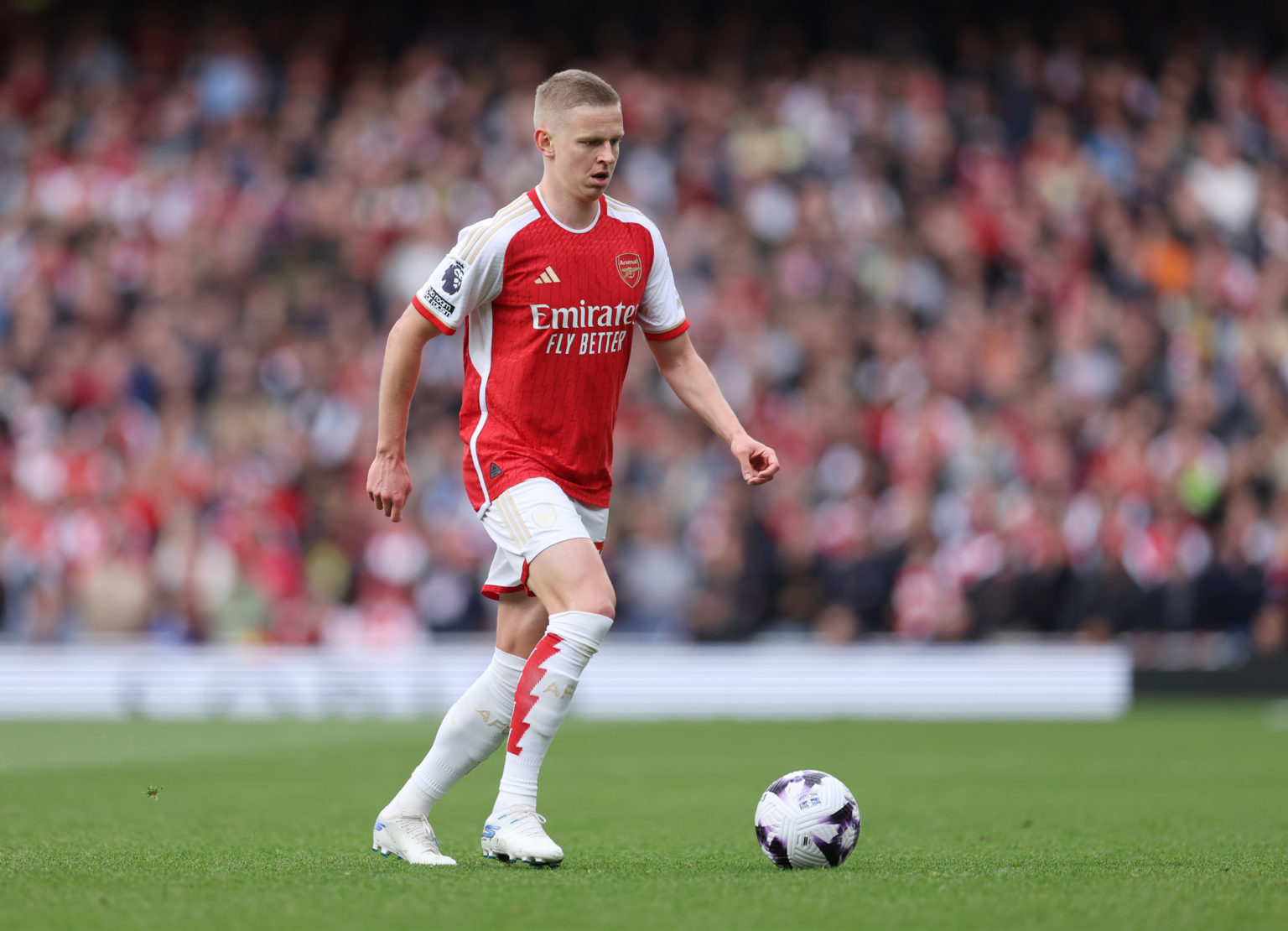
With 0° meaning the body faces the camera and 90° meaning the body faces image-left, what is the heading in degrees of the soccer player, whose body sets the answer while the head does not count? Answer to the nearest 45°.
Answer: approximately 315°

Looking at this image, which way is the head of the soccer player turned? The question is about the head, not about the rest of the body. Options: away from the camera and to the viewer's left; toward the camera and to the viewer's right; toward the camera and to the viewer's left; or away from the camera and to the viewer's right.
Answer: toward the camera and to the viewer's right
